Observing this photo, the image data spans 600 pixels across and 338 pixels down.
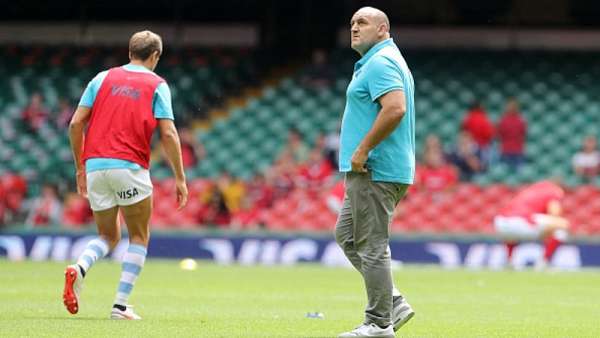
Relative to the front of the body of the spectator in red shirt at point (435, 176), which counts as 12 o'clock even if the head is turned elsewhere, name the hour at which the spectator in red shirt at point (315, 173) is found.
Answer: the spectator in red shirt at point (315, 173) is roughly at 3 o'clock from the spectator in red shirt at point (435, 176).

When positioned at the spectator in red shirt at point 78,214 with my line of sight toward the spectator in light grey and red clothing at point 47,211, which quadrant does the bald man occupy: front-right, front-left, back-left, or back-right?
back-left

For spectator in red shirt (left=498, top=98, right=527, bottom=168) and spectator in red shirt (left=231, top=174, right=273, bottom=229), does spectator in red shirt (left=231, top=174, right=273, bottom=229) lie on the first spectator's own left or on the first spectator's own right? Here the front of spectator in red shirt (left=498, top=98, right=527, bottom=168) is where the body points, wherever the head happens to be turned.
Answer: on the first spectator's own right

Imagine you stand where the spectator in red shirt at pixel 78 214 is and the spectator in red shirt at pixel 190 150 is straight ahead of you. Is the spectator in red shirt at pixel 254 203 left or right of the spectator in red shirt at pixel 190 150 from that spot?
right

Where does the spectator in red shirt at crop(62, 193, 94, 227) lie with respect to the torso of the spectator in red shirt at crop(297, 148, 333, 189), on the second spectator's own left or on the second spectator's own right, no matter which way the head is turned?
on the second spectator's own right

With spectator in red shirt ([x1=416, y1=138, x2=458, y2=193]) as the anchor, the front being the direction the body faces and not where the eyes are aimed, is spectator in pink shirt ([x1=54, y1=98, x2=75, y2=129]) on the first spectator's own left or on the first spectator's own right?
on the first spectator's own right

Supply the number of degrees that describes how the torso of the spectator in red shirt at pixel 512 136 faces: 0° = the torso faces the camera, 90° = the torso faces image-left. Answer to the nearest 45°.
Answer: approximately 0°
